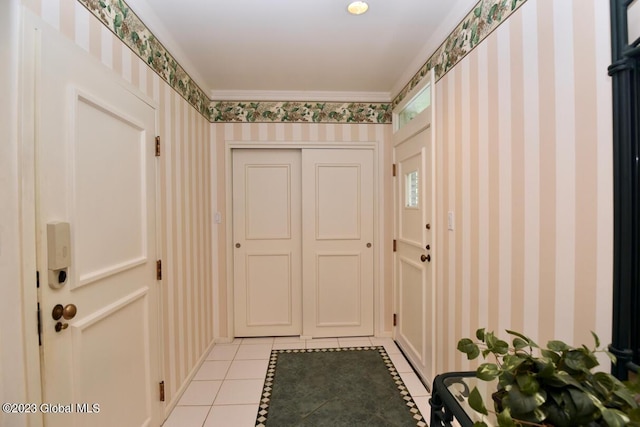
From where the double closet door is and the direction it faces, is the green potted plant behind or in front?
in front

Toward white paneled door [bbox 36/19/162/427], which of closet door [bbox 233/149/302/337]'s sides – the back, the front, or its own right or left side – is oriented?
front

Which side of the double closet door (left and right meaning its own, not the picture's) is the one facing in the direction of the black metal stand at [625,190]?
front

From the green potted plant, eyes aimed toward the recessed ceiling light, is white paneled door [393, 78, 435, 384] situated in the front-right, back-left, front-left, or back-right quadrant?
front-right

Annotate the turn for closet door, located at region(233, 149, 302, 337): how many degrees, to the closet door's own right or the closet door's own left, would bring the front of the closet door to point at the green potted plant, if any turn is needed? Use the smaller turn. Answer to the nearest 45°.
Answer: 0° — it already faces it

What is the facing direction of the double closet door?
toward the camera

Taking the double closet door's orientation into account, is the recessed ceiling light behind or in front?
in front

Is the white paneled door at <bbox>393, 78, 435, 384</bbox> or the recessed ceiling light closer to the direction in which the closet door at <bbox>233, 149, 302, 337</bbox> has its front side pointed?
the recessed ceiling light

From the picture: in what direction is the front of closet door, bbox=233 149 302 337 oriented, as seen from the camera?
facing the viewer
